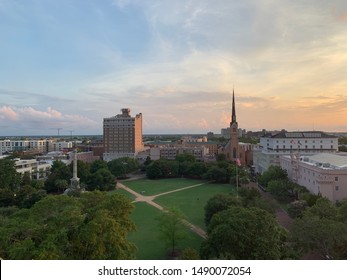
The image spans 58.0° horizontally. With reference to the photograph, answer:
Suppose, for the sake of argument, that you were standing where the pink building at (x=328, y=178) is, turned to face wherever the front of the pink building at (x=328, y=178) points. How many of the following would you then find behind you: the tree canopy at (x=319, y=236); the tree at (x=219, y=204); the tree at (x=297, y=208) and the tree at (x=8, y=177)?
0

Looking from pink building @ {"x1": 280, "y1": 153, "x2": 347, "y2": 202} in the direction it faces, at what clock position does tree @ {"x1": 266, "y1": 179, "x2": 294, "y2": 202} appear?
The tree is roughly at 2 o'clock from the pink building.

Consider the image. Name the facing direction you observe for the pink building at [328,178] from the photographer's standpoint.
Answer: facing the viewer and to the left of the viewer

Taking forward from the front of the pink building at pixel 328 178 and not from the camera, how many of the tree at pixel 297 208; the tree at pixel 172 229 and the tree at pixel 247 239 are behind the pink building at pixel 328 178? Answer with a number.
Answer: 0

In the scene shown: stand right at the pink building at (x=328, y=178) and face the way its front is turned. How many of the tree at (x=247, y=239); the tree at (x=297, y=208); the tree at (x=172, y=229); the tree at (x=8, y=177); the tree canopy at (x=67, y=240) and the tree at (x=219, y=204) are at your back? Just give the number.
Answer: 0

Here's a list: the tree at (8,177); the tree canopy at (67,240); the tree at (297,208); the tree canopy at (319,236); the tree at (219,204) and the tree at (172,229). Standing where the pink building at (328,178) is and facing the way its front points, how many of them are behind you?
0

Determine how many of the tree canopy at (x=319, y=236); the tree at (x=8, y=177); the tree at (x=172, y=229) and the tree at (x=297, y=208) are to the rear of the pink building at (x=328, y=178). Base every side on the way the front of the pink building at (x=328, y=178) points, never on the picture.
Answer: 0

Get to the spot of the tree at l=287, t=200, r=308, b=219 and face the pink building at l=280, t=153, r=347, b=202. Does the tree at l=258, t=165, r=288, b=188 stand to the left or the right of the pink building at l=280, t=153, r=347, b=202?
left

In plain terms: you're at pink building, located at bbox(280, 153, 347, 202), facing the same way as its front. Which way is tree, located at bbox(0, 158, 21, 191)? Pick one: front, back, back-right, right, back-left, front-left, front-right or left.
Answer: front-right

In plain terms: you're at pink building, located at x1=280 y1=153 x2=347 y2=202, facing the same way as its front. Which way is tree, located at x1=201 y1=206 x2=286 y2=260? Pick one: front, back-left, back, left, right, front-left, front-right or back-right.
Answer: front-left

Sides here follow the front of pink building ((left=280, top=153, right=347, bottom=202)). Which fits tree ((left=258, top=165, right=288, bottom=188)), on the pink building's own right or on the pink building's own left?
on the pink building's own right

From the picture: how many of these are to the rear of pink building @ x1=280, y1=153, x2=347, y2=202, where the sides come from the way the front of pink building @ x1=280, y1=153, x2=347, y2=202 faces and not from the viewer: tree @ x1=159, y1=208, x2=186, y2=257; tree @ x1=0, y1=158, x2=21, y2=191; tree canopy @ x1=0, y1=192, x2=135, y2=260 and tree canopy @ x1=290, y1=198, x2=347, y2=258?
0

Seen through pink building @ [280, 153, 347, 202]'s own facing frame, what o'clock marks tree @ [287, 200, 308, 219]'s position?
The tree is roughly at 11 o'clock from the pink building.

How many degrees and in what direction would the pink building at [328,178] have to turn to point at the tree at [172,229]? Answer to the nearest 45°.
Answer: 0° — it already faces it
